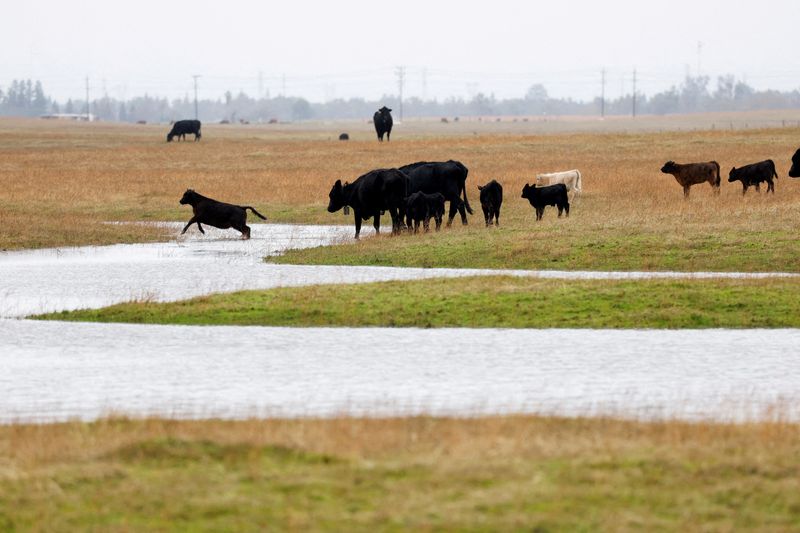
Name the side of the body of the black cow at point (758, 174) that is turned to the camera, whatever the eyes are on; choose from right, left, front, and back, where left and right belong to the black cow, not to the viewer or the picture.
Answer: left

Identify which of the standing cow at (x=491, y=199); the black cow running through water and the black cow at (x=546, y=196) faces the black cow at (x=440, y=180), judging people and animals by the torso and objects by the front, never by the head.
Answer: the black cow at (x=546, y=196)

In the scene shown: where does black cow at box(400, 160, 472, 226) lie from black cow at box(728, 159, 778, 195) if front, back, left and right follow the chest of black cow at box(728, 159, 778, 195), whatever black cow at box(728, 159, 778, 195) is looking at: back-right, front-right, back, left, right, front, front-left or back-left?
front-left

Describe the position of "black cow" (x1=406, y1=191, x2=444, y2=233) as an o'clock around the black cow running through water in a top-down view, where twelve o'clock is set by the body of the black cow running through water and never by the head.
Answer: The black cow is roughly at 7 o'clock from the black cow running through water.

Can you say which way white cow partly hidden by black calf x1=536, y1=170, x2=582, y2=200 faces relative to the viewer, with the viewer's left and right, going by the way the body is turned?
facing to the left of the viewer

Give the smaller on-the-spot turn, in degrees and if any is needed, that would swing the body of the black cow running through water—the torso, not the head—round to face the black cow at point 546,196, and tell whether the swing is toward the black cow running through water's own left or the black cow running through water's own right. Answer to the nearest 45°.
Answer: approximately 180°

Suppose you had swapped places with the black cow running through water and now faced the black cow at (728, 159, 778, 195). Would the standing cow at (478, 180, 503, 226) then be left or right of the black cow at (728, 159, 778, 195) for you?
right

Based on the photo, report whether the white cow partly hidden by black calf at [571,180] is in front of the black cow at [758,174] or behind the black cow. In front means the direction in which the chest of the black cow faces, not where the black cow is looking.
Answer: in front

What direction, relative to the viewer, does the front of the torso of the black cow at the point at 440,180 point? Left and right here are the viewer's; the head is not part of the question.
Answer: facing to the left of the viewer

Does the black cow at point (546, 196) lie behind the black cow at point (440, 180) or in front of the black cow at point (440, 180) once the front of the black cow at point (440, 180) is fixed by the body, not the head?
behind

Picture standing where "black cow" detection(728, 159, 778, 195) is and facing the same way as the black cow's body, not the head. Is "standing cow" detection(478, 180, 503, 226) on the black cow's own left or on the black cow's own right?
on the black cow's own left

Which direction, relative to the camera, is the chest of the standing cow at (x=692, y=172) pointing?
to the viewer's left

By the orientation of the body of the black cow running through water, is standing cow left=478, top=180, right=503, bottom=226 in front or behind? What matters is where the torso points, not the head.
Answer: behind

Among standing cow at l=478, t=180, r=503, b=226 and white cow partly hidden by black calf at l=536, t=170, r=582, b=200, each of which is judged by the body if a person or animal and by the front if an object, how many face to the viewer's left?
1

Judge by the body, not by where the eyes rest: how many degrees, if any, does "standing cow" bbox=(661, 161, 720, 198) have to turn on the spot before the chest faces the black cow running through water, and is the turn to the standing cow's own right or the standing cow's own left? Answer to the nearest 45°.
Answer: approximately 45° to the standing cow's own left

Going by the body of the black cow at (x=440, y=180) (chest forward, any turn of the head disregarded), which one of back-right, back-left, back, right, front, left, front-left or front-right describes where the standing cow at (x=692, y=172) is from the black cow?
back-right

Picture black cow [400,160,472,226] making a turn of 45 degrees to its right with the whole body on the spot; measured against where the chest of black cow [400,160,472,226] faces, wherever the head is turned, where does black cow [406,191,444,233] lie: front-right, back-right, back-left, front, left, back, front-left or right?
back-left
